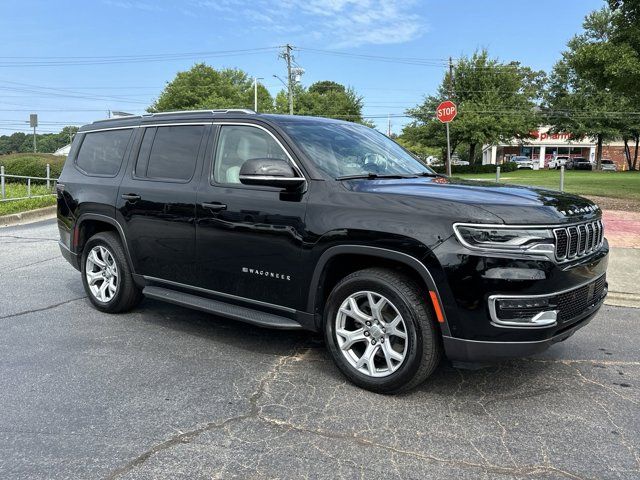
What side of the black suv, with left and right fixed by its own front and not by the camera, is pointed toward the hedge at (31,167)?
back

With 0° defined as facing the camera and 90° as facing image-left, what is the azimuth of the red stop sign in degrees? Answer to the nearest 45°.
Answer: approximately 0°

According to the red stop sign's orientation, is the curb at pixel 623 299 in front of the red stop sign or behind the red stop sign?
in front

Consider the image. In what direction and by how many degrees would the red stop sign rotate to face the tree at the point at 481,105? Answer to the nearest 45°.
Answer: approximately 180°

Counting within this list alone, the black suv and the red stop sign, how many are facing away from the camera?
0

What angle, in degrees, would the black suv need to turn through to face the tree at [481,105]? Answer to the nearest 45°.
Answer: approximately 135° to its left

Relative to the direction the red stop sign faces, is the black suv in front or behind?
in front
